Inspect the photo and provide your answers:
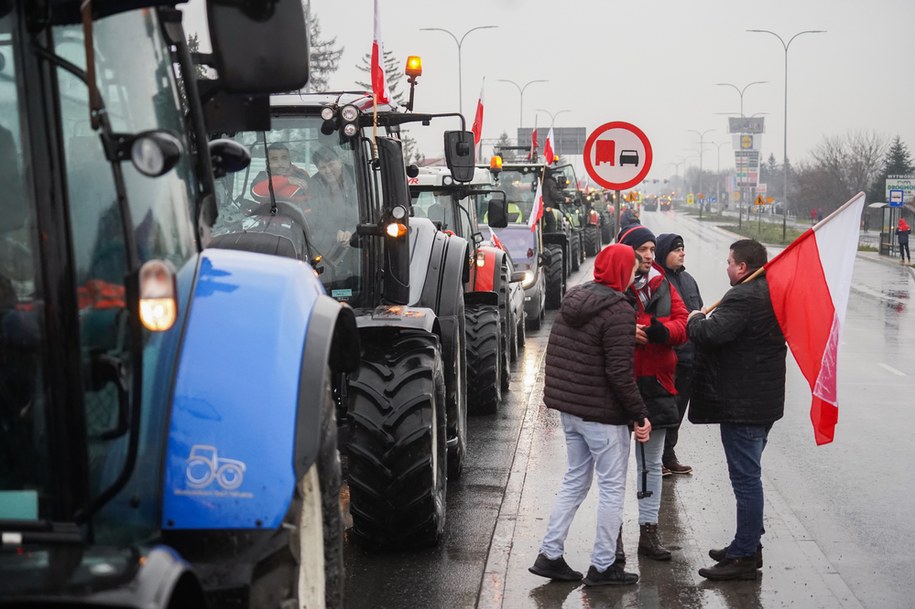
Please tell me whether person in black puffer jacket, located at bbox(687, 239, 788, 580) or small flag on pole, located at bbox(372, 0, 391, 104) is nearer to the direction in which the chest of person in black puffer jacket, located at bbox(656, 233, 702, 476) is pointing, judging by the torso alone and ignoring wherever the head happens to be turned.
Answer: the person in black puffer jacket

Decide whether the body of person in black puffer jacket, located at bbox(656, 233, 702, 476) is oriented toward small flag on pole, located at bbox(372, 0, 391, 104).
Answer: no

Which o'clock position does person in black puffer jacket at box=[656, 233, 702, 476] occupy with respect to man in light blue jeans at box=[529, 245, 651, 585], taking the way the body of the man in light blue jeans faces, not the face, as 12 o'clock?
The person in black puffer jacket is roughly at 11 o'clock from the man in light blue jeans.

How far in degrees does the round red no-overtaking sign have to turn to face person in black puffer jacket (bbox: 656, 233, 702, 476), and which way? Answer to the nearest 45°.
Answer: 0° — it already faces them

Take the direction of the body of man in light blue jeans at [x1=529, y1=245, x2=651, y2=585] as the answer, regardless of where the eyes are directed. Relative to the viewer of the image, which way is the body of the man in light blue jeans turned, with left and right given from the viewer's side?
facing away from the viewer and to the right of the viewer

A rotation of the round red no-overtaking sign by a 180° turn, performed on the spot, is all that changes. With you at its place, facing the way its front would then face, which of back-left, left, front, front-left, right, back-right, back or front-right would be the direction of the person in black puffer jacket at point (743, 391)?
back

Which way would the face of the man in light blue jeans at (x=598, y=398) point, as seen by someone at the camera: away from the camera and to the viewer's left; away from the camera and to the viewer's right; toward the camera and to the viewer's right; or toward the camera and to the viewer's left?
away from the camera and to the viewer's right

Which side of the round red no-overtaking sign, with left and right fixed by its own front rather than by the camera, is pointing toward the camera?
front

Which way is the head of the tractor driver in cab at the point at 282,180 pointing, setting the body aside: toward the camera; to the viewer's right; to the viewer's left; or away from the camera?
toward the camera

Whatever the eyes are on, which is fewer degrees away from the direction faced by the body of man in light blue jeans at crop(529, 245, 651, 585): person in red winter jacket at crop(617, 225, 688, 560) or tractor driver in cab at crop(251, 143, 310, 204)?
the person in red winter jacket
